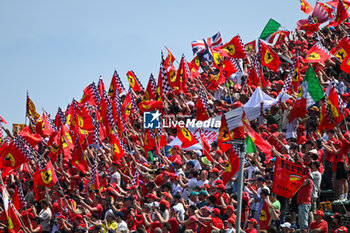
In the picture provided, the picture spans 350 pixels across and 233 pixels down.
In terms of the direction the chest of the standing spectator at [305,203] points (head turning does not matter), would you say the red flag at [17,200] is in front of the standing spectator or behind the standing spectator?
in front

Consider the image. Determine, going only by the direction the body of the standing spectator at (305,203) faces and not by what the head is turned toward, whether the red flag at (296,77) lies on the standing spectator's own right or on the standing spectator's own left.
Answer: on the standing spectator's own right

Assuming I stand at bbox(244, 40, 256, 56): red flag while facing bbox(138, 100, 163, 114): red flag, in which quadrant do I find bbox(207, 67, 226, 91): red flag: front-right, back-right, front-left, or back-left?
front-left

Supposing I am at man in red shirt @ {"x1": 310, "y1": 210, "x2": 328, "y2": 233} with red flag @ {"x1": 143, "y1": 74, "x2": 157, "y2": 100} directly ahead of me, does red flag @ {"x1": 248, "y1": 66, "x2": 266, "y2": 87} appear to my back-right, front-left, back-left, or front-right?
front-right

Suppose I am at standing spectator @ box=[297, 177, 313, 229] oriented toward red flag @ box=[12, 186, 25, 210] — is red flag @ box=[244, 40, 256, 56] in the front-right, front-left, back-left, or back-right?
front-right
